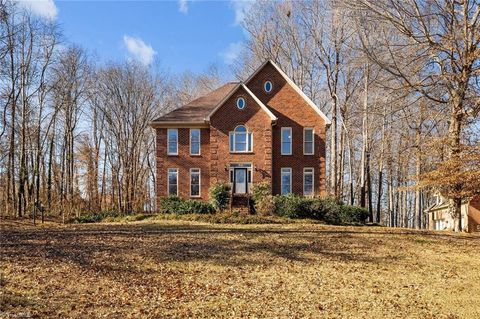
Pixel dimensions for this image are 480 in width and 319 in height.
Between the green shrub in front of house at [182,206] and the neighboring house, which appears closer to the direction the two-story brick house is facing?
the green shrub in front of house

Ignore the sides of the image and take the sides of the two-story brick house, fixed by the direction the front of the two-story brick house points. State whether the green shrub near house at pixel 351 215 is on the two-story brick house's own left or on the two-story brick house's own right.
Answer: on the two-story brick house's own left

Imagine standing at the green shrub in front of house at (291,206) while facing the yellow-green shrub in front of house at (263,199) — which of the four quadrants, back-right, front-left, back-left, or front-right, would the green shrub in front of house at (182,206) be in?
front-left

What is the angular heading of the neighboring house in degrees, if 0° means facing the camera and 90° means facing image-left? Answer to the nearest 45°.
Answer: approximately 45°

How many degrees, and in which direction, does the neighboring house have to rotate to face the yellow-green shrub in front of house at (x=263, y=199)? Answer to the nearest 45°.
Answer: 0° — it already faces it

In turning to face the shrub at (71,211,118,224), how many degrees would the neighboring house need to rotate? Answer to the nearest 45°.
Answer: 0° — it already faces it

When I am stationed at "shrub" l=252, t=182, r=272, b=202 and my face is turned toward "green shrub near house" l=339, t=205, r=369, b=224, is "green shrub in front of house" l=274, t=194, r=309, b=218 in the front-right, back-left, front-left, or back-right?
front-right

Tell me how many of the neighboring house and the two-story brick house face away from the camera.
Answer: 0

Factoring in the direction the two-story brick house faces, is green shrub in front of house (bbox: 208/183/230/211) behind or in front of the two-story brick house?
in front

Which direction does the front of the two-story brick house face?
toward the camera

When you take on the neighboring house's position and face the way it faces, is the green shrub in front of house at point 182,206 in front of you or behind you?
in front
